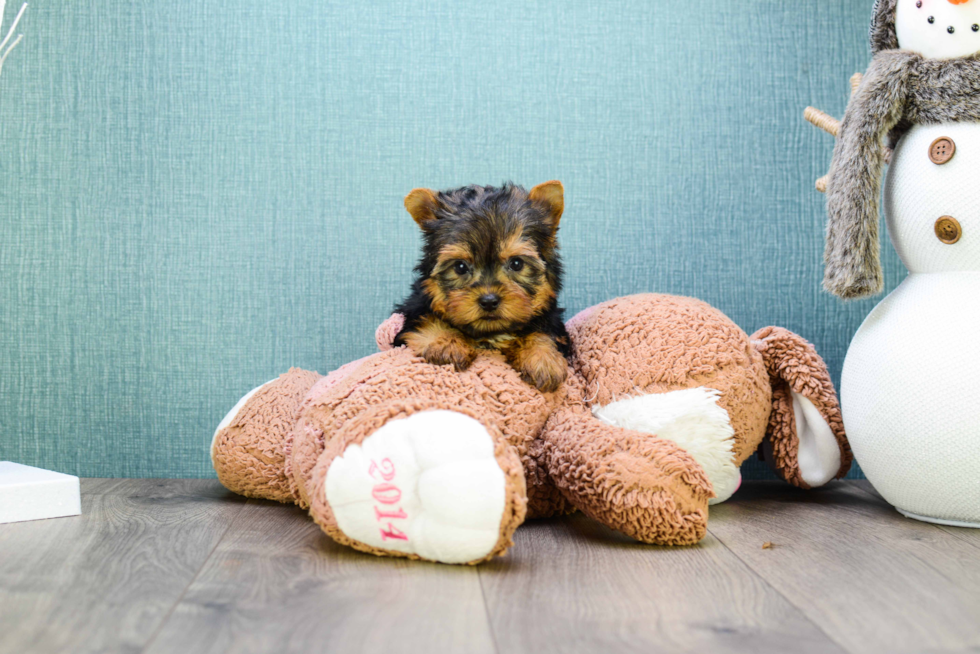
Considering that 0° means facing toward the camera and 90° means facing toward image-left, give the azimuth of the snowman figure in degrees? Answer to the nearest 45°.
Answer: approximately 0°

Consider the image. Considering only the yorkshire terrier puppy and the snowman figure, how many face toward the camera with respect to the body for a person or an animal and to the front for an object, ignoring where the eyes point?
2

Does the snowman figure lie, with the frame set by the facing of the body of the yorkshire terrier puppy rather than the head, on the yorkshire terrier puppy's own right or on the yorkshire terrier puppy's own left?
on the yorkshire terrier puppy's own left

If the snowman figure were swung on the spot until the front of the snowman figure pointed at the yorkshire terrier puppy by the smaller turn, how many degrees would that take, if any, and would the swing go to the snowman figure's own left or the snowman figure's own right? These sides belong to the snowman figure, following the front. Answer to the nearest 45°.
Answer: approximately 45° to the snowman figure's own right
